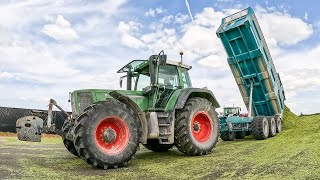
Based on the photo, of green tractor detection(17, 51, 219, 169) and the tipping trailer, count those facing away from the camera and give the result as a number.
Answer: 0

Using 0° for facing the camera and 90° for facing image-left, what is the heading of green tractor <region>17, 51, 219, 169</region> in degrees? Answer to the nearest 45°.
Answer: approximately 45°

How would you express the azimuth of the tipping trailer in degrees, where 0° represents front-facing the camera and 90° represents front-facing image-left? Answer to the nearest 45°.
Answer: approximately 45°

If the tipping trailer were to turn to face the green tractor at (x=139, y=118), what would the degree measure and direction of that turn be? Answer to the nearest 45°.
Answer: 0° — it already faces it

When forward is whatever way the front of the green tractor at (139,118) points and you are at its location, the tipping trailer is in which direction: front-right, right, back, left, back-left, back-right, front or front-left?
back
